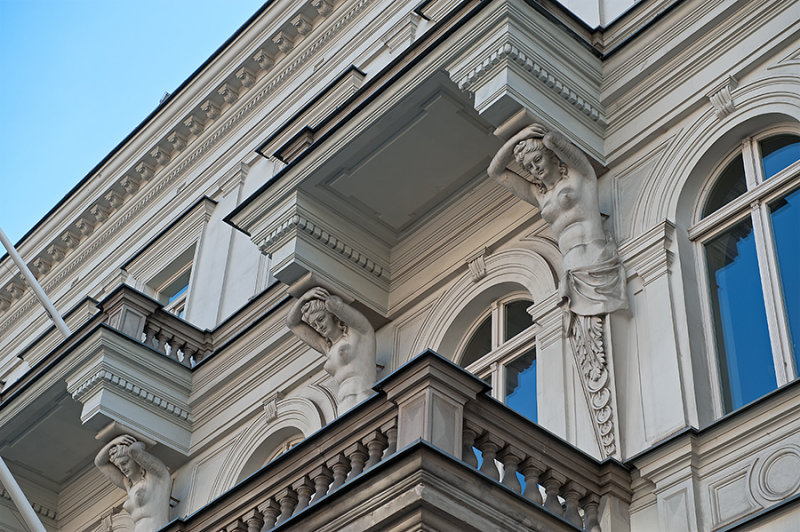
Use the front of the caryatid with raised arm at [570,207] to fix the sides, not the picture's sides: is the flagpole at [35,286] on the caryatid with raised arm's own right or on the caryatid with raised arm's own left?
on the caryatid with raised arm's own right

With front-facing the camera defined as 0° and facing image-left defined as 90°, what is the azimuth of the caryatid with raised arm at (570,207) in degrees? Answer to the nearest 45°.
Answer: approximately 45°

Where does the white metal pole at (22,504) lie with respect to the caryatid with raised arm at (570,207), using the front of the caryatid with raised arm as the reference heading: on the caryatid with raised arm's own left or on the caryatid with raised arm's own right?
on the caryatid with raised arm's own right

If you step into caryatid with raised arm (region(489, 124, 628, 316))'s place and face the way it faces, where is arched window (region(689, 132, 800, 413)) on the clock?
The arched window is roughly at 8 o'clock from the caryatid with raised arm.
